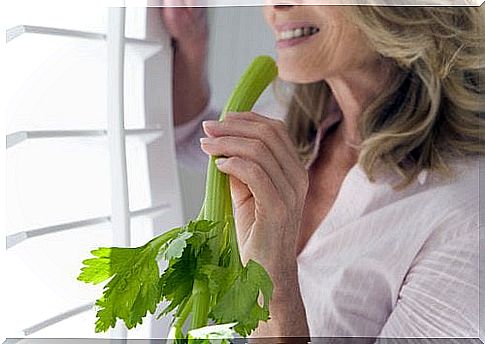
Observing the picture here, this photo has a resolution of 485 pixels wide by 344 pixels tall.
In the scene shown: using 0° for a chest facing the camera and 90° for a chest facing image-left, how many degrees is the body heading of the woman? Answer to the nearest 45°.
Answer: approximately 45°

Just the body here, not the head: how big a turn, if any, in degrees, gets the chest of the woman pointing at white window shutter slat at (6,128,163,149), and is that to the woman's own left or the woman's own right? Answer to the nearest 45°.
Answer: approximately 45° to the woman's own right

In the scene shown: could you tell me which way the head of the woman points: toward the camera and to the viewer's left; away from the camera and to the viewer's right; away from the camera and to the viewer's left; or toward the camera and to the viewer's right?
toward the camera and to the viewer's left
